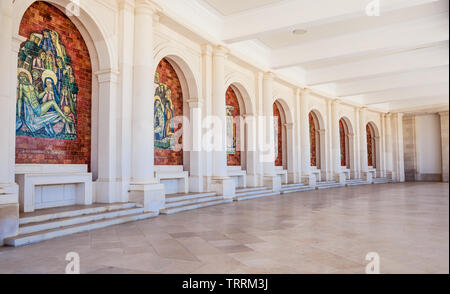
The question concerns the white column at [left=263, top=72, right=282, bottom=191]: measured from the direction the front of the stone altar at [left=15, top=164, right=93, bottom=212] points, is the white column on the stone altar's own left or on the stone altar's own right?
on the stone altar's own left

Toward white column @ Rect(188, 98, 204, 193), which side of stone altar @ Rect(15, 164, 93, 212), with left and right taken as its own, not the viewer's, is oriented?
left

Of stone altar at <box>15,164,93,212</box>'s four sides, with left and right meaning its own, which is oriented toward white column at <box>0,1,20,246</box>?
right

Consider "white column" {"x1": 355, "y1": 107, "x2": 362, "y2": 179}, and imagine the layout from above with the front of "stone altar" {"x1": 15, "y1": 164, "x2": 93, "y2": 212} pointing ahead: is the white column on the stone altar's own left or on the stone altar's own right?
on the stone altar's own left

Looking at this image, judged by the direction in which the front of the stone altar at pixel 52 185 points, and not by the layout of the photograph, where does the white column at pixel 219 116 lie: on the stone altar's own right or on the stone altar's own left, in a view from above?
on the stone altar's own left

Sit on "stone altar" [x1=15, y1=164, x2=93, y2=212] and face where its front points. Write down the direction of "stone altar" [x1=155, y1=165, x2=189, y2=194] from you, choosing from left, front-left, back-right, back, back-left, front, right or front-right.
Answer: left

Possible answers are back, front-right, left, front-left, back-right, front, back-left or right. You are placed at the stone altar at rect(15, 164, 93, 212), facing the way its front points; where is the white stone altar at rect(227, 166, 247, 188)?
left

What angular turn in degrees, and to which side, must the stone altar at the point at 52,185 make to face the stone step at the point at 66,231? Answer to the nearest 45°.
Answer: approximately 45° to its right

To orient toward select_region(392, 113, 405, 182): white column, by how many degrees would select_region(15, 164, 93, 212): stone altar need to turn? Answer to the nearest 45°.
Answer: approximately 90° to its left

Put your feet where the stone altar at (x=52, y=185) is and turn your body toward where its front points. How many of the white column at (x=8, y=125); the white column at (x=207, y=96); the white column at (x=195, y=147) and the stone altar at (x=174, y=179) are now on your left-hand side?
3

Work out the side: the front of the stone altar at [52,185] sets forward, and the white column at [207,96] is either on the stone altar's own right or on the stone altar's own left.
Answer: on the stone altar's own left

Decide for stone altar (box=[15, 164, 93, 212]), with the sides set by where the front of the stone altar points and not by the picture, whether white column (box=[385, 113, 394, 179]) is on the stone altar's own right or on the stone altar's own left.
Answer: on the stone altar's own left

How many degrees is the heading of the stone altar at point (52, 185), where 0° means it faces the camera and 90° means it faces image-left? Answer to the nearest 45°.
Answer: approximately 315°

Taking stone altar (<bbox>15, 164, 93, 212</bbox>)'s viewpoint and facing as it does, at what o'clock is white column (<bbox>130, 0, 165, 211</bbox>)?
The white column is roughly at 10 o'clock from the stone altar.
